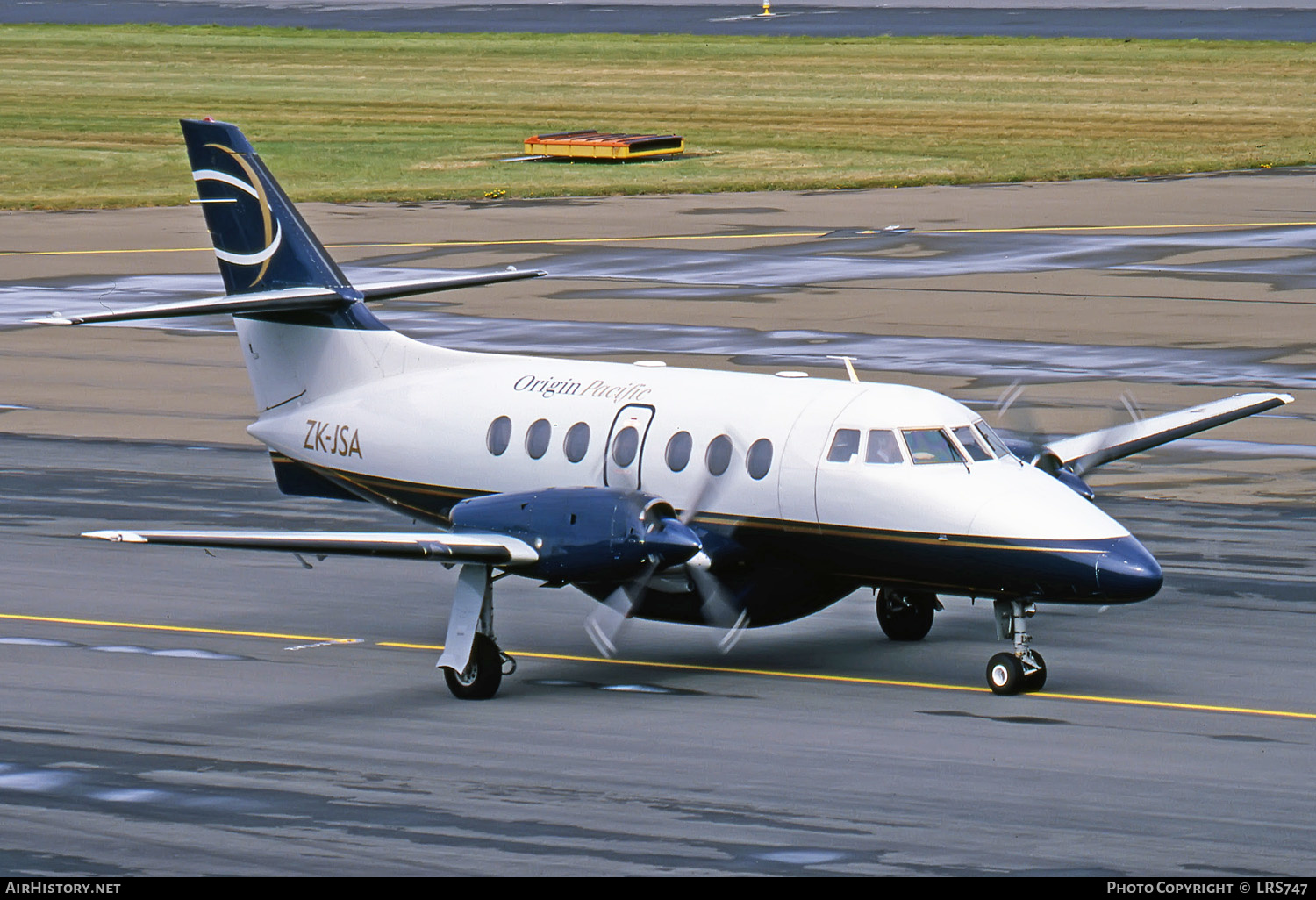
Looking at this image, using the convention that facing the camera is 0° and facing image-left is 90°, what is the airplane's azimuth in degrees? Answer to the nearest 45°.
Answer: approximately 315°
